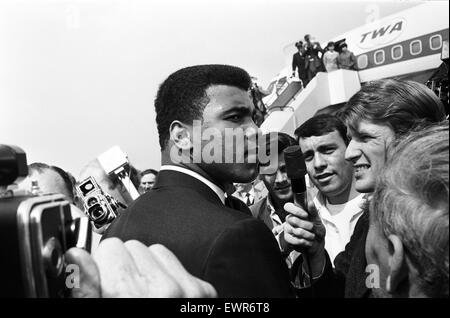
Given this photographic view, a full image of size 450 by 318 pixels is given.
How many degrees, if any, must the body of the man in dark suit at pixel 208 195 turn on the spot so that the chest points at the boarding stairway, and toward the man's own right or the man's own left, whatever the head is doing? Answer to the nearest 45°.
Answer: approximately 45° to the man's own left

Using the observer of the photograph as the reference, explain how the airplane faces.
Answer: facing away from the viewer and to the left of the viewer

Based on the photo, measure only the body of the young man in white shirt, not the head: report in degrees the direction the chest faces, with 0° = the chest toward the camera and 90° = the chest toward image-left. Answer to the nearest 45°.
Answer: approximately 45°

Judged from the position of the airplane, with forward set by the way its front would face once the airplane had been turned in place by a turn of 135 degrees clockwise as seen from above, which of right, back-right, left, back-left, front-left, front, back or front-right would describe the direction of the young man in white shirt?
right

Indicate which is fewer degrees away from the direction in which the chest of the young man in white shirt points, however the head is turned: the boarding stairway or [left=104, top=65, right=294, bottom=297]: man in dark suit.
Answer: the man in dark suit

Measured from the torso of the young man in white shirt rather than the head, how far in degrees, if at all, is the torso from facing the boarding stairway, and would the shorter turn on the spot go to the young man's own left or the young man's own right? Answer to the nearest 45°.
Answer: approximately 135° to the young man's own right

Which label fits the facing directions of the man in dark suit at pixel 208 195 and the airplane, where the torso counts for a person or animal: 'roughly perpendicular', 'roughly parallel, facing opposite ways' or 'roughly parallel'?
roughly perpendicular

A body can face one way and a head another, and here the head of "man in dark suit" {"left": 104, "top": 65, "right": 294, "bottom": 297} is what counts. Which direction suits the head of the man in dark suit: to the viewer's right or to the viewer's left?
to the viewer's right

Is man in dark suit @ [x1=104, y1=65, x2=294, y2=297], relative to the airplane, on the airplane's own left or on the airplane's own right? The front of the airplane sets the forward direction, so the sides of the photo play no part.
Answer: on the airplane's own left
